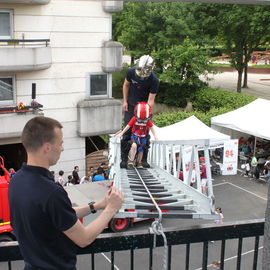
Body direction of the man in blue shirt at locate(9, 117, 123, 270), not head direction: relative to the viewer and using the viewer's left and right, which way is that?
facing away from the viewer and to the right of the viewer

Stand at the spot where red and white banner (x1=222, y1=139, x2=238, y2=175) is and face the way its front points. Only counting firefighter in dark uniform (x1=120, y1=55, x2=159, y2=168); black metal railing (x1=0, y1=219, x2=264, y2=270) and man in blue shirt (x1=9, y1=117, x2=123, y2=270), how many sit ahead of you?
3

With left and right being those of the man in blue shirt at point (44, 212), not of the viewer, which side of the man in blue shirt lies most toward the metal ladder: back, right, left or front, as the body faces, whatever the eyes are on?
front

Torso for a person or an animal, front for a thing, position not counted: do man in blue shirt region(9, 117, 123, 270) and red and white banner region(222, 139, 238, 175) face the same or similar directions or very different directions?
very different directions

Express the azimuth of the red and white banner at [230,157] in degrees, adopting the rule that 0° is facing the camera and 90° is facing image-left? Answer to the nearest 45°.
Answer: approximately 0°

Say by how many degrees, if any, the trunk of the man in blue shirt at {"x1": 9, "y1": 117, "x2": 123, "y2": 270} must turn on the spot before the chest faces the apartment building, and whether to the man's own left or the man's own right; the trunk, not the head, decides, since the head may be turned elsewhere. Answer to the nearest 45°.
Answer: approximately 45° to the man's own left

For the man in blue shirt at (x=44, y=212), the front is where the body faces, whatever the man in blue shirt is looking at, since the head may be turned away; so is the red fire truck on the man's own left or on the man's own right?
on the man's own left

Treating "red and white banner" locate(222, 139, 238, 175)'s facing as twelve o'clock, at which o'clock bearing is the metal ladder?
The metal ladder is roughly at 12 o'clock from the red and white banner.

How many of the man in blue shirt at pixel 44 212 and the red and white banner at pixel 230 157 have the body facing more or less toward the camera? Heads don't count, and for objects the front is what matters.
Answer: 1

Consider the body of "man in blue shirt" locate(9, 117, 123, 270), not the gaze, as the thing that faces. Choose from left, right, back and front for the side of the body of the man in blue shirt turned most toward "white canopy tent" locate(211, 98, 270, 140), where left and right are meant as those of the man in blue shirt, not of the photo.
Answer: front
